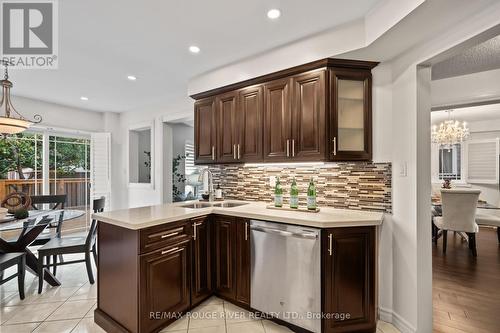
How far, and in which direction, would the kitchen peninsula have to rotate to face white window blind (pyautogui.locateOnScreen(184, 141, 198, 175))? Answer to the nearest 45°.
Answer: approximately 180°

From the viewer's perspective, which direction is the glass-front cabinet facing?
toward the camera

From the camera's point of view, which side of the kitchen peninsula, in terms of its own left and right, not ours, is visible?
front

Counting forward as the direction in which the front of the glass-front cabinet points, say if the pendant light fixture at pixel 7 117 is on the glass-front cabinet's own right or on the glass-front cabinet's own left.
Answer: on the glass-front cabinet's own right

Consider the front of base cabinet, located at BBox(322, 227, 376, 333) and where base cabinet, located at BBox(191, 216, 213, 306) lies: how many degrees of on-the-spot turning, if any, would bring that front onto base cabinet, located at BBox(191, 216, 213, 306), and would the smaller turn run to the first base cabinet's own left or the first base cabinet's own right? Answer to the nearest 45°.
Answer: approximately 90° to the first base cabinet's own right

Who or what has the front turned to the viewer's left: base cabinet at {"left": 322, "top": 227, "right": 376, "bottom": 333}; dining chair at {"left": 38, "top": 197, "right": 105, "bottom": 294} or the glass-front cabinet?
the dining chair

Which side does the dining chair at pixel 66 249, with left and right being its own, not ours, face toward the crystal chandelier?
back

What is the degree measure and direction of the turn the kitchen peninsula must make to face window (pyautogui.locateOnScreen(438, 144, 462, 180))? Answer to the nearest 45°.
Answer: approximately 135° to its left

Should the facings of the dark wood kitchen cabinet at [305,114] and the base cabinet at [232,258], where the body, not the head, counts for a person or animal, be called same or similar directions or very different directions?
same or similar directions

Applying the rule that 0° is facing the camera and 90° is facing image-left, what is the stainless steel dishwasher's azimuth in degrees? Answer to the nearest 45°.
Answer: approximately 45°

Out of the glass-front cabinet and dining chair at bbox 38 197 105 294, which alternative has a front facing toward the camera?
the glass-front cabinet

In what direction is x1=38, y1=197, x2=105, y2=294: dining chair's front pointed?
to the viewer's left

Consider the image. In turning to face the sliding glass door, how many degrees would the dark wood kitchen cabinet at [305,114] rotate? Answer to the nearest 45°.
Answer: approximately 45° to its right

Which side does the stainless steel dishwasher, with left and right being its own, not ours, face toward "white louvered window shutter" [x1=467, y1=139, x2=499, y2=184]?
back

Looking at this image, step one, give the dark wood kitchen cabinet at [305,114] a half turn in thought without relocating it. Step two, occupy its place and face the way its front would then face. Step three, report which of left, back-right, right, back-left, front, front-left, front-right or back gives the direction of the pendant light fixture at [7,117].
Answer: back-left

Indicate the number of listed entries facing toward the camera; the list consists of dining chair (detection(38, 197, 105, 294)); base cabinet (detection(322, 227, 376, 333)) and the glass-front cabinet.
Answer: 2

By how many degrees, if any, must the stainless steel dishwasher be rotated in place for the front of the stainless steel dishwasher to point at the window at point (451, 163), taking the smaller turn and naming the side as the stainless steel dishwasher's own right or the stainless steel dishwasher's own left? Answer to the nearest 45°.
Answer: approximately 180°

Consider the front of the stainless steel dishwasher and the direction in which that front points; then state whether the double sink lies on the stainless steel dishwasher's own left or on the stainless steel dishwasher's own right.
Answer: on the stainless steel dishwasher's own right
